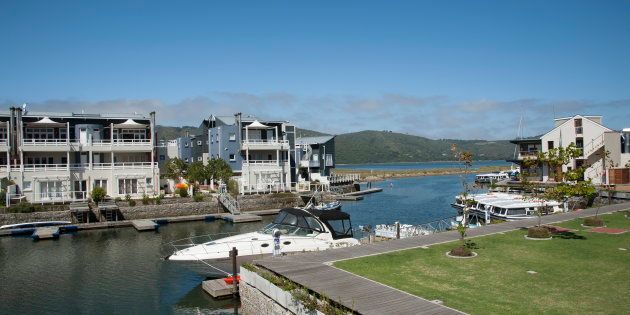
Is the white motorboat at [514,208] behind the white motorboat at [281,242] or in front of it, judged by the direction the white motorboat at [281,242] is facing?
behind

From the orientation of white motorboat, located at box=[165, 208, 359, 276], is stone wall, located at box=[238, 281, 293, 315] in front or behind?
in front

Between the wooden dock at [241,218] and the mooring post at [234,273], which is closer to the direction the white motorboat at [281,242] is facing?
the mooring post

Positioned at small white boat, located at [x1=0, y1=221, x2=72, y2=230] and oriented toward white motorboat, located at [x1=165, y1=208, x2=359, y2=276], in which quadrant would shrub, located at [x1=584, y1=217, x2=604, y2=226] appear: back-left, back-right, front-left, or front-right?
front-left

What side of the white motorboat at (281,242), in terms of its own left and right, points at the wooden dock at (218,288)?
front

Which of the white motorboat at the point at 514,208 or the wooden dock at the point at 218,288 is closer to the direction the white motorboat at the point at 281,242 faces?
the wooden dock

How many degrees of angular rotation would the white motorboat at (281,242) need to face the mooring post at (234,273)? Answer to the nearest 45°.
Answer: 0° — it already faces it

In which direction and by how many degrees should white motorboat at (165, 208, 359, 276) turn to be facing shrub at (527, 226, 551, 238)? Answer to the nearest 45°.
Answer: approximately 135° to its left

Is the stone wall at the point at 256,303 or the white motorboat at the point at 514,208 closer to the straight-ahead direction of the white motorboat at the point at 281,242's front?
the stone wall

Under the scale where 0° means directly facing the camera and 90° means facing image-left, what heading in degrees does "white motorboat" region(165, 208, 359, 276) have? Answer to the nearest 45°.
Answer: approximately 45°

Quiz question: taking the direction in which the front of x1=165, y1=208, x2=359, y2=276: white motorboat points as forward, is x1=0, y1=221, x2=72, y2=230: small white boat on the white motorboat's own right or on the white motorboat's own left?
on the white motorboat's own right

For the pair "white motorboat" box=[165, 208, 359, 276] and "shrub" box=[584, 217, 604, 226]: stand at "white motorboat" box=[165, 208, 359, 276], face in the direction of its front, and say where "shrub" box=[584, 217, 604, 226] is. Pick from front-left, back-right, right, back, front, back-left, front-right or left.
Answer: back-left
